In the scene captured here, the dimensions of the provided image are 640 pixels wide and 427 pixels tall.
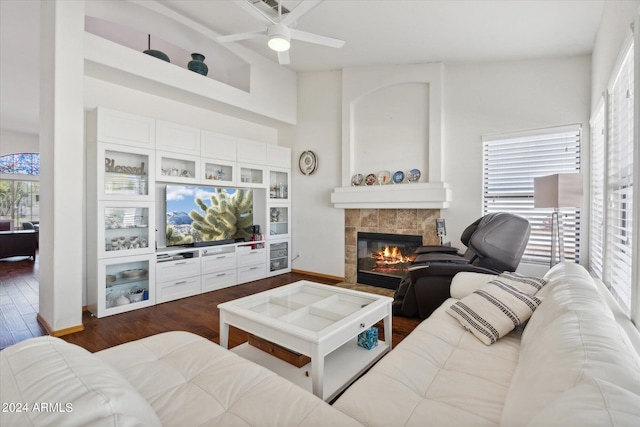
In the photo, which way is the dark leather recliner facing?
to the viewer's left

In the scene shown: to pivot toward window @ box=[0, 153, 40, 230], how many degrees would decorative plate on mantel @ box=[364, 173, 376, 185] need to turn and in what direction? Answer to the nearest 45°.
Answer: approximately 90° to its right

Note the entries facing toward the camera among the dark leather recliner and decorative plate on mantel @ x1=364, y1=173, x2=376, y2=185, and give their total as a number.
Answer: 1
